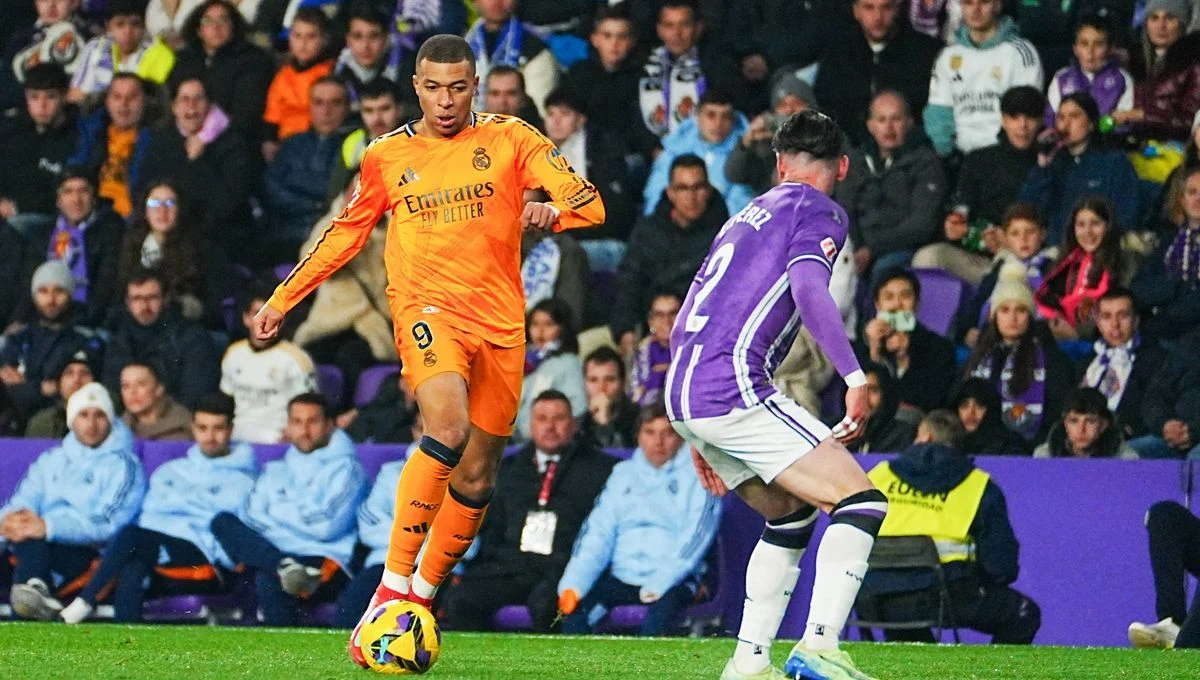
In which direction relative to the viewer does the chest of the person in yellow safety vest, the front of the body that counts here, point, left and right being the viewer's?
facing away from the viewer and to the right of the viewer

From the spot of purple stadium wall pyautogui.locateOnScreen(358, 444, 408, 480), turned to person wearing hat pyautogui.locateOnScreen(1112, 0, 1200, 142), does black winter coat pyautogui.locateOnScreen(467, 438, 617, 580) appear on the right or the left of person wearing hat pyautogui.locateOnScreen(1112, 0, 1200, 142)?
right

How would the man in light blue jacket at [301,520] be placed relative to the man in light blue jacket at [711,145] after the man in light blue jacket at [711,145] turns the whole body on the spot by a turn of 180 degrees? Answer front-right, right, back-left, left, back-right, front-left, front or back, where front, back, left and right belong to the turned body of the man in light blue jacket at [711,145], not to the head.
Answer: back-left

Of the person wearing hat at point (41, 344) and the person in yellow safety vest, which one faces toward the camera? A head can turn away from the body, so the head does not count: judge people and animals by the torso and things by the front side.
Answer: the person wearing hat

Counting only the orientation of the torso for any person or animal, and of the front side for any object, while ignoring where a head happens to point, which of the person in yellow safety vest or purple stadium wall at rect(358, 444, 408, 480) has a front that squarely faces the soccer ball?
the purple stadium wall

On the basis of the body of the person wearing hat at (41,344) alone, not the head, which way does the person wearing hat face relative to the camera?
toward the camera

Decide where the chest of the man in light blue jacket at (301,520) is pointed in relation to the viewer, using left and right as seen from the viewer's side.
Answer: facing the viewer and to the left of the viewer

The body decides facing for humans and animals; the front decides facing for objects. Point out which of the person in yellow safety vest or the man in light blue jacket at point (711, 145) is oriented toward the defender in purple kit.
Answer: the man in light blue jacket

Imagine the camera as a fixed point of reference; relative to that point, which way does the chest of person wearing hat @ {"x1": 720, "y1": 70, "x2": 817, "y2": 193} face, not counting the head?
toward the camera

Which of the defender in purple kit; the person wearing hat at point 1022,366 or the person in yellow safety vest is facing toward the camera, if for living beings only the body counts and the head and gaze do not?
the person wearing hat

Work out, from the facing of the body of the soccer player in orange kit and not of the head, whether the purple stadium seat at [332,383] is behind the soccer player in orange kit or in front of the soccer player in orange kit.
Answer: behind

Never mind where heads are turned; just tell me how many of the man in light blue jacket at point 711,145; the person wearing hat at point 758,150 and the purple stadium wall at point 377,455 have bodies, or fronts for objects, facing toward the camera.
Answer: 3

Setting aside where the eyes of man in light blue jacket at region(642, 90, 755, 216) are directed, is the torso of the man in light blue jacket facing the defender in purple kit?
yes

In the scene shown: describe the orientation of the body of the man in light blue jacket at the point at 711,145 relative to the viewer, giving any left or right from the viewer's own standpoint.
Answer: facing the viewer

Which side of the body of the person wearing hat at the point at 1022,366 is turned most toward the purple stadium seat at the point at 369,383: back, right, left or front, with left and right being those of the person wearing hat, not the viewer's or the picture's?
right
